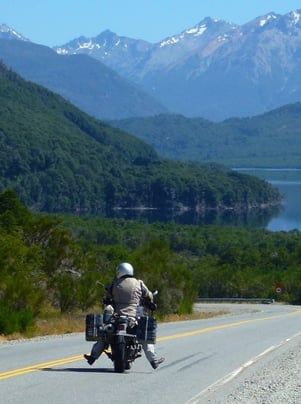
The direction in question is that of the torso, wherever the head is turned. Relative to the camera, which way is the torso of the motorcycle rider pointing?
away from the camera

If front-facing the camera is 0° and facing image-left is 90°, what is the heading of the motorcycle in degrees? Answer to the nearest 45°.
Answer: approximately 180°
